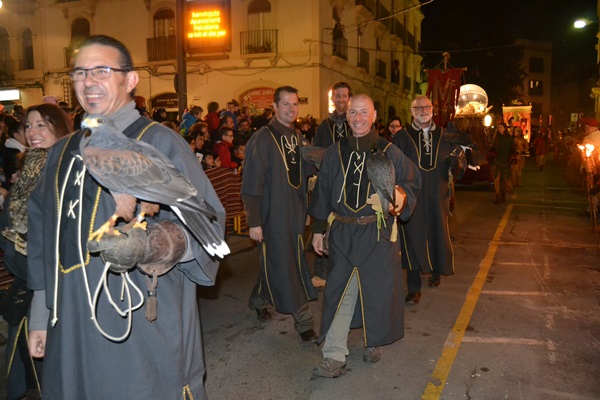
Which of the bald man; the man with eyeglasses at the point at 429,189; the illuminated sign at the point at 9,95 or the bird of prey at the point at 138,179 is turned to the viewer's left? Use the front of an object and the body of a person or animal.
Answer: the bird of prey

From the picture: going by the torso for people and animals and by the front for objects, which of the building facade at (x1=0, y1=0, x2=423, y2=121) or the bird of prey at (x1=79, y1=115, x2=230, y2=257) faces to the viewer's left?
the bird of prey

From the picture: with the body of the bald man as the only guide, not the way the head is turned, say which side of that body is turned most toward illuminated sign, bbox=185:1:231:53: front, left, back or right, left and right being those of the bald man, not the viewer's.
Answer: back

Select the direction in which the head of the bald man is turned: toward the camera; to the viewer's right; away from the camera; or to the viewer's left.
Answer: toward the camera

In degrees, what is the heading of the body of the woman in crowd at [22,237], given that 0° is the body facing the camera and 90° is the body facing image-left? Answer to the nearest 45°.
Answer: approximately 45°

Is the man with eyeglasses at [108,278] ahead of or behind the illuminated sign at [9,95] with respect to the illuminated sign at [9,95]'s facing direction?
ahead

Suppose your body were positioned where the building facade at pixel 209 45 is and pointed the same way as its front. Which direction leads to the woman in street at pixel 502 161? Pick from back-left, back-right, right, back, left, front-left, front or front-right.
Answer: front-left

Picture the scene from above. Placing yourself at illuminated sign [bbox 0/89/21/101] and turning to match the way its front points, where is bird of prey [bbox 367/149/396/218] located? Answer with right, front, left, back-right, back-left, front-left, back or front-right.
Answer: front

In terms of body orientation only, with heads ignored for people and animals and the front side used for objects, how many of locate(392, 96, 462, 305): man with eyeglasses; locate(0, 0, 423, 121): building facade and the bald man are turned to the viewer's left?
0

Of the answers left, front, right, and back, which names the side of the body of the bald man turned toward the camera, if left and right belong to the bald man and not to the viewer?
front

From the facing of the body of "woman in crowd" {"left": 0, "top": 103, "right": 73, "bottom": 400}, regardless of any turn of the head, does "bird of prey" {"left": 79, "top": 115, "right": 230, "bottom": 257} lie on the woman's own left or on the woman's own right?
on the woman's own left

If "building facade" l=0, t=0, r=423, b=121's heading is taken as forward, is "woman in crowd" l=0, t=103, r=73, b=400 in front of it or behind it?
in front

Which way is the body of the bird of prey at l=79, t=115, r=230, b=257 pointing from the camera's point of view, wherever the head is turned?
to the viewer's left

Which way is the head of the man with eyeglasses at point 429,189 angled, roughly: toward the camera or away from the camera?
toward the camera

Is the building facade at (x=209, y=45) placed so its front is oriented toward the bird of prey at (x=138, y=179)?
yes

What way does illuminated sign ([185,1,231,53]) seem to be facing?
toward the camera

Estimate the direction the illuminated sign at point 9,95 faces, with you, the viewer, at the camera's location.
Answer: facing the viewer

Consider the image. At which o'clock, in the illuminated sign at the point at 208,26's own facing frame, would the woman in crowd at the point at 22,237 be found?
The woman in crowd is roughly at 12 o'clock from the illuminated sign.

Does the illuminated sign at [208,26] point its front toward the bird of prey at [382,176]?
yes

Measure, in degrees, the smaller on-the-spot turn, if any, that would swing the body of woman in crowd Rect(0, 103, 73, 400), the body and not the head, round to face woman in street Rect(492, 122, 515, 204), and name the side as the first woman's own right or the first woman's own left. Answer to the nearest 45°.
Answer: approximately 180°
